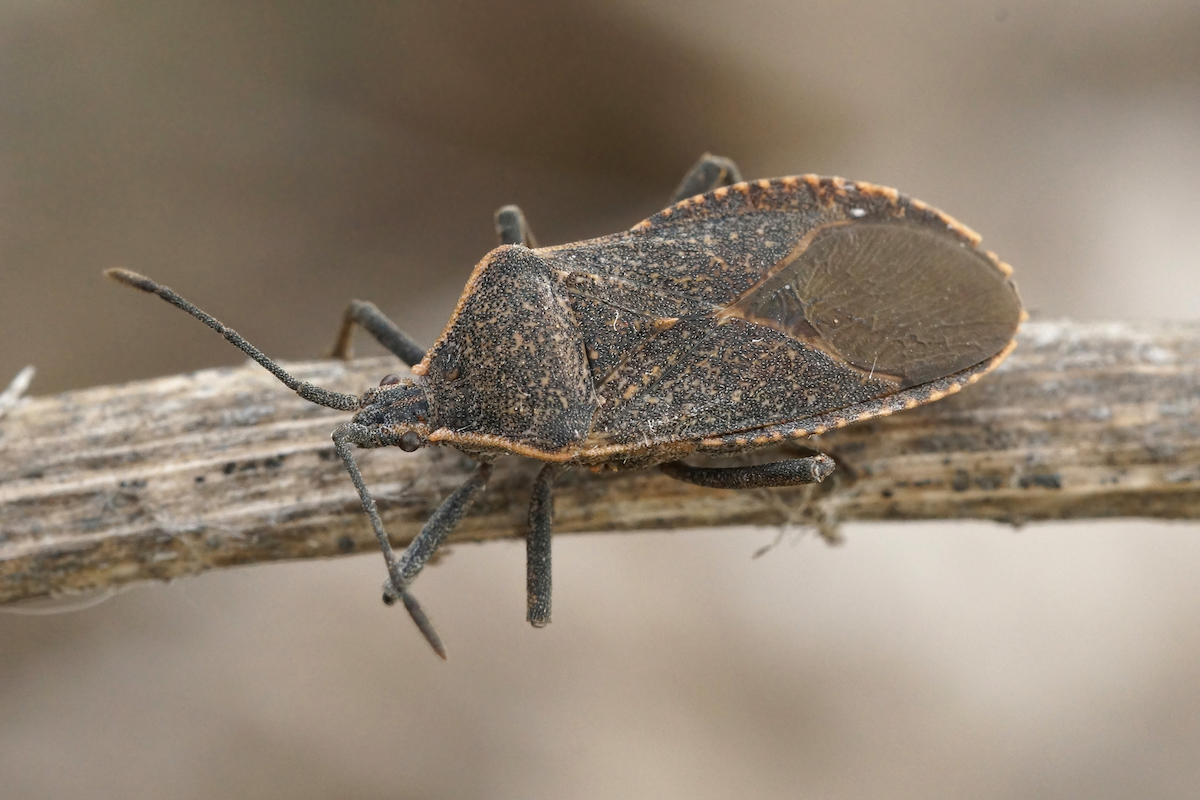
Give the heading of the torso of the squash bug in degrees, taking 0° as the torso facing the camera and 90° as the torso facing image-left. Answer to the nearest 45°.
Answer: approximately 90°
